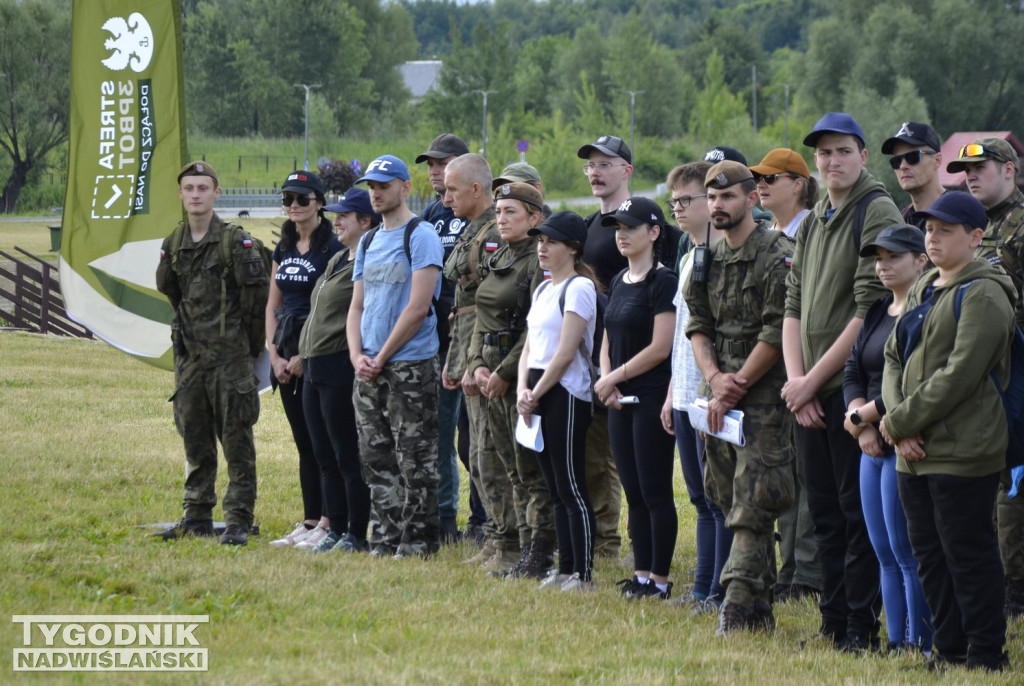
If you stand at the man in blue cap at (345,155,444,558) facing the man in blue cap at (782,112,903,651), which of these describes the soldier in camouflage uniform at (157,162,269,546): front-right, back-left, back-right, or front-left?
back-right

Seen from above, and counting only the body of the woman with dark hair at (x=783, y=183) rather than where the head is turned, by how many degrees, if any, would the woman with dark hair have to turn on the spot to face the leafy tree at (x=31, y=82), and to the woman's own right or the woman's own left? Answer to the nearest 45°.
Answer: approximately 90° to the woman's own right

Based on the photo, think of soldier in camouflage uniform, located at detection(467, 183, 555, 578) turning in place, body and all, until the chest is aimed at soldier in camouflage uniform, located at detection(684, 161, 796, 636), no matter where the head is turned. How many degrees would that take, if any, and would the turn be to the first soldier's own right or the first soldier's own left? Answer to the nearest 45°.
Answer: approximately 90° to the first soldier's own left

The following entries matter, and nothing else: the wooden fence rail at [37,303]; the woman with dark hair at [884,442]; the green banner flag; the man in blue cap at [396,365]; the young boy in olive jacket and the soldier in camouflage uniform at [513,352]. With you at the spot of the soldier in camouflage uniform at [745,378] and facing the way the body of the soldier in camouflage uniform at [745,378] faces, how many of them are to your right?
4

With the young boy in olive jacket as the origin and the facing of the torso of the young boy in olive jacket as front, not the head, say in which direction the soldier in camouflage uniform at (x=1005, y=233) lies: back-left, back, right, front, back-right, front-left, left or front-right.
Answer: back-right
